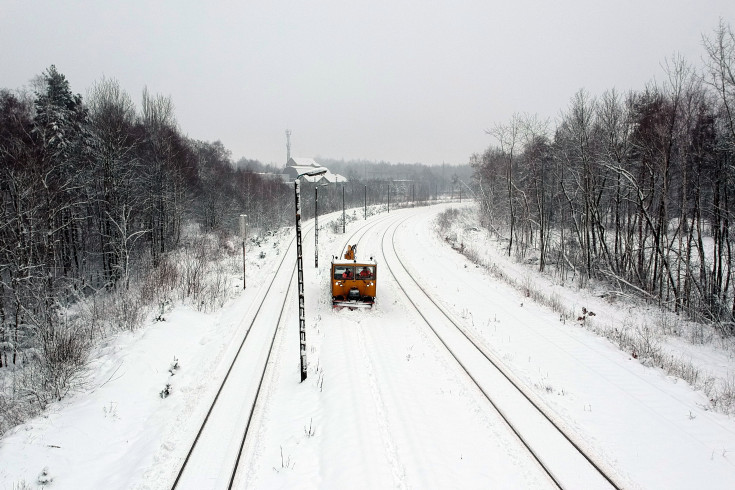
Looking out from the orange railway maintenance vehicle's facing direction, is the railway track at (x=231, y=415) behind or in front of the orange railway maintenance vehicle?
in front

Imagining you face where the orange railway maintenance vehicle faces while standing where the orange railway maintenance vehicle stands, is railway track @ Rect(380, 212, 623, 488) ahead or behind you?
ahead

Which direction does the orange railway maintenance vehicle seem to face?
toward the camera
